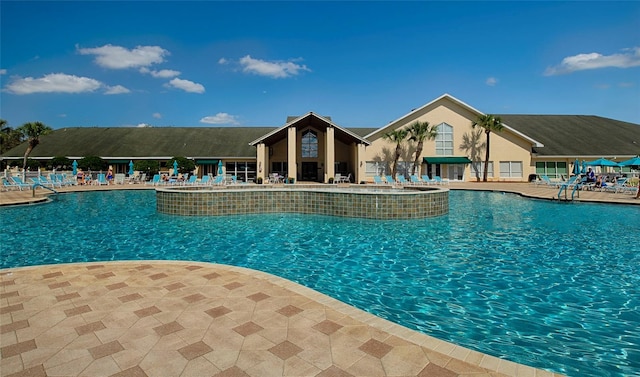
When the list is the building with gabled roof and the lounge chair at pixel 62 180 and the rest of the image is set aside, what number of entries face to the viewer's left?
0

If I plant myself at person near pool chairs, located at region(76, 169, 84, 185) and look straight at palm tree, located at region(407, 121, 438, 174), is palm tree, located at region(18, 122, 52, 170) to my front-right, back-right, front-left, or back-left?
back-left

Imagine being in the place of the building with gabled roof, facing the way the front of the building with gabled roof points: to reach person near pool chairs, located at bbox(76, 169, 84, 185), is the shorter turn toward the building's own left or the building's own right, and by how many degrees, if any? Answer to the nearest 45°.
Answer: approximately 90° to the building's own right

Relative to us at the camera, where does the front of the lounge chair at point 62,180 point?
facing the viewer and to the right of the viewer

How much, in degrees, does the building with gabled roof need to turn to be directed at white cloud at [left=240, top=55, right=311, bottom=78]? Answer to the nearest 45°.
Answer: approximately 135° to its right

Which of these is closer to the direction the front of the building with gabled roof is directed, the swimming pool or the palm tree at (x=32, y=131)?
the swimming pool

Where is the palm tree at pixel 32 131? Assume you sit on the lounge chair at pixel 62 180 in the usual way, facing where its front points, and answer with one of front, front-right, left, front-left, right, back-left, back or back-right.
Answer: back-left

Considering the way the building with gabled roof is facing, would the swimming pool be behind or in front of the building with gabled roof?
in front

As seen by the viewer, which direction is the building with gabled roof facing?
toward the camera

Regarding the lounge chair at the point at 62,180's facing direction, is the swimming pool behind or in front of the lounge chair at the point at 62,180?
in front
